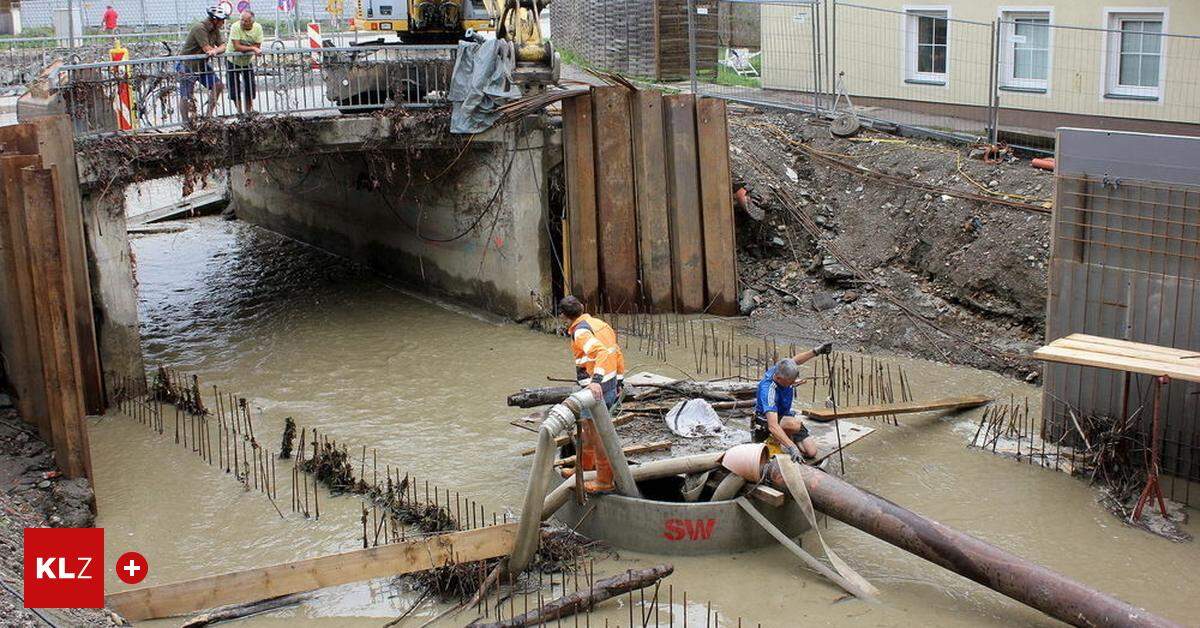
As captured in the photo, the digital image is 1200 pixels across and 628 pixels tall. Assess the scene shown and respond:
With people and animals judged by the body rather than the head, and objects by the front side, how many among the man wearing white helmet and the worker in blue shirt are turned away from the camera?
0

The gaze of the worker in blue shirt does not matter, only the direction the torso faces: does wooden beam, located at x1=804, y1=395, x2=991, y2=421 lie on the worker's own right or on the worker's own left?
on the worker's own left

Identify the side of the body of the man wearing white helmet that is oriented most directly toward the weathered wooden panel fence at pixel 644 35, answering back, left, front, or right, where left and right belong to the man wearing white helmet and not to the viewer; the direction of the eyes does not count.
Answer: left

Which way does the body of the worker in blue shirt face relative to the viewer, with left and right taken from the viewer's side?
facing the viewer and to the right of the viewer

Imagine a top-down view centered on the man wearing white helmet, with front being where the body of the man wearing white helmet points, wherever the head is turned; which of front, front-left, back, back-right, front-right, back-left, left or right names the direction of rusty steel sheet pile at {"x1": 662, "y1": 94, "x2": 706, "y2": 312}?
front-left

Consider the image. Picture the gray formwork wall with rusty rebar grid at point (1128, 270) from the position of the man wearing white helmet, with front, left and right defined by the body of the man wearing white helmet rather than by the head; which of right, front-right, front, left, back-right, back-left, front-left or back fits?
front

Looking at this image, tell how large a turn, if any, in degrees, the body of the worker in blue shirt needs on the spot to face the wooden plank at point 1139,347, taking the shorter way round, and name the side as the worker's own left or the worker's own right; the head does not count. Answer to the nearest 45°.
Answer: approximately 45° to the worker's own left

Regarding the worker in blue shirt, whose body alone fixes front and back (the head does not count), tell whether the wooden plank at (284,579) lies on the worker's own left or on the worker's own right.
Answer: on the worker's own right

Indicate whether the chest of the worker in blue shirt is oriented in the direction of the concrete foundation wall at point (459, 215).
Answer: no

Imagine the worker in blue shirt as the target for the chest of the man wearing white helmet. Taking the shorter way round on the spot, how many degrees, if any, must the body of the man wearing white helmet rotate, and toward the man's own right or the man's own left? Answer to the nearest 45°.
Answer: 0° — they already face them

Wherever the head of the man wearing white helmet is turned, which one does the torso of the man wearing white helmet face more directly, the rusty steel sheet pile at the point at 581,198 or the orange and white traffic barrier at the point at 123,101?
the rusty steel sheet pile

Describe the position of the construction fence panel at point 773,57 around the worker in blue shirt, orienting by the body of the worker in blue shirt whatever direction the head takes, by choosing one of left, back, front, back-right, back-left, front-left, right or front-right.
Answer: back-left

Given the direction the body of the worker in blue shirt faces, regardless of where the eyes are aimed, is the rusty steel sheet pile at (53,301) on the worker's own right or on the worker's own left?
on the worker's own right

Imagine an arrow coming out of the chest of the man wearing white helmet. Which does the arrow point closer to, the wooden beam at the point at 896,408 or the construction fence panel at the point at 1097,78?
the wooden beam
